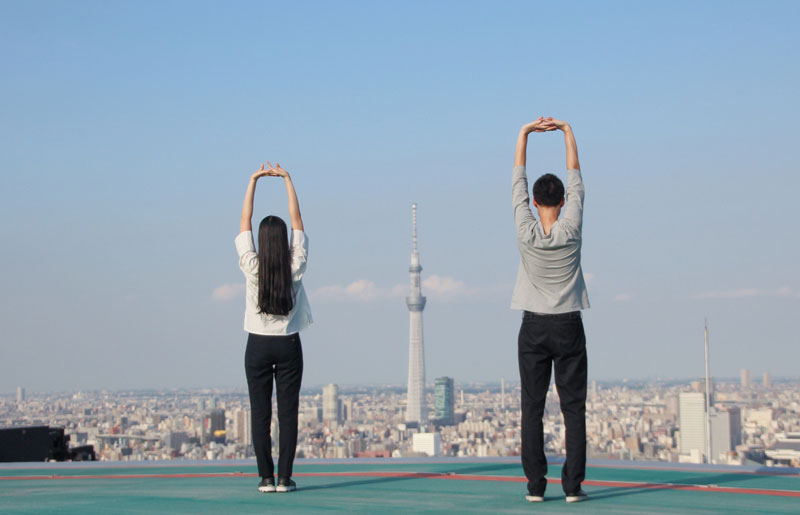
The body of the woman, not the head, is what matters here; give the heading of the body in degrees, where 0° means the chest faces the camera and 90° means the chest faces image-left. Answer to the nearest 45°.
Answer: approximately 180°

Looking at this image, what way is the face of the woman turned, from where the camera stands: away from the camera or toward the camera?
away from the camera

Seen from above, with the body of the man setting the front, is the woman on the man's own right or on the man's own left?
on the man's own left

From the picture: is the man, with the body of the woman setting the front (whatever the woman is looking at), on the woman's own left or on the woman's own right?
on the woman's own right

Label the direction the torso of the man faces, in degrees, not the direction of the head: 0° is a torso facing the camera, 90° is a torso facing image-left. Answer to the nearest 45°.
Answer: approximately 180°

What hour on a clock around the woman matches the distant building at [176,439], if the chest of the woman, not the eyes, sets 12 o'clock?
The distant building is roughly at 12 o'clock from the woman.

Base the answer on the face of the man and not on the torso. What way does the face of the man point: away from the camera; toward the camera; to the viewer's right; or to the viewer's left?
away from the camera

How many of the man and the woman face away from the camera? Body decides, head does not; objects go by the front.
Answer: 2
